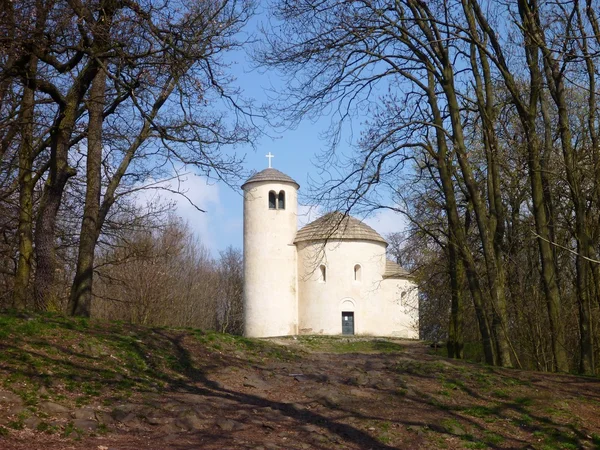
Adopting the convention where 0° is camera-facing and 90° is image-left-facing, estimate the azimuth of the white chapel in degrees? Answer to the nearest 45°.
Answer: approximately 0°
